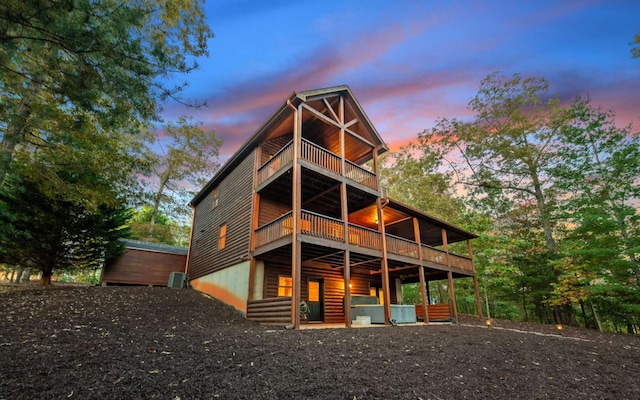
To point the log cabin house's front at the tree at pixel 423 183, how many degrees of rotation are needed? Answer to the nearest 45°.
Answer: approximately 90° to its left

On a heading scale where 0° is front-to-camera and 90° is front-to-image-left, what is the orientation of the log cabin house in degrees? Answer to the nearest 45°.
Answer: approximately 315°

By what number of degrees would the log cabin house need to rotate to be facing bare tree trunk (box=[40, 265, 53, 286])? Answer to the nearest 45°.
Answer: approximately 135° to its right

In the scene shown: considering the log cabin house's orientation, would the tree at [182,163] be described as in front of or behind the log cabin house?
behind

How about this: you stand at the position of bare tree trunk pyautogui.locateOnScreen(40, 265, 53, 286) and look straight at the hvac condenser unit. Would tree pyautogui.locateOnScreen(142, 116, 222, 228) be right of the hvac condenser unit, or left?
left

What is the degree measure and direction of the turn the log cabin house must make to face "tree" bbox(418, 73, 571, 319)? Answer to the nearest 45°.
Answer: approximately 90° to its left
